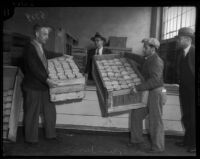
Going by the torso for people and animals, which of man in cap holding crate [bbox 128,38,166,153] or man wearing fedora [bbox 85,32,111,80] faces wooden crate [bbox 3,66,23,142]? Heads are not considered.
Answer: the man in cap holding crate

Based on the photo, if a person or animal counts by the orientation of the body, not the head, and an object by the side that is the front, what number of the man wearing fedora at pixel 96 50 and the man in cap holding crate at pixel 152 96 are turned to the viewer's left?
1

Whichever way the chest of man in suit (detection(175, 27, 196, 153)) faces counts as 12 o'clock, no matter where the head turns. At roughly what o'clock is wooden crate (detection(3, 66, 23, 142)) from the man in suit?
The wooden crate is roughly at 1 o'clock from the man in suit.

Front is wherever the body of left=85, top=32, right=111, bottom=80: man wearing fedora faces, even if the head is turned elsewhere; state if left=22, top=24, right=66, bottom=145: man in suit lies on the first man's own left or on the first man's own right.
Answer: on the first man's own right

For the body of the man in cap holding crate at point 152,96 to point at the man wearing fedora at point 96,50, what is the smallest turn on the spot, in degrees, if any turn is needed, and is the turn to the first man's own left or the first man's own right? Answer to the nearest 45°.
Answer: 0° — they already face them

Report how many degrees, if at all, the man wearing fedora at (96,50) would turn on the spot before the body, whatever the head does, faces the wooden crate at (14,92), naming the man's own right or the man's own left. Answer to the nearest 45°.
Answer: approximately 90° to the man's own right

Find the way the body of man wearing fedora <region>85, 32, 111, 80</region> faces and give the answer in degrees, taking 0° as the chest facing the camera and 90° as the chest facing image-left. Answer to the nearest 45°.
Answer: approximately 0°

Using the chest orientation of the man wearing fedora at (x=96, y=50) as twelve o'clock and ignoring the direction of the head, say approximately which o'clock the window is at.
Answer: The window is roughly at 9 o'clock from the man wearing fedora.

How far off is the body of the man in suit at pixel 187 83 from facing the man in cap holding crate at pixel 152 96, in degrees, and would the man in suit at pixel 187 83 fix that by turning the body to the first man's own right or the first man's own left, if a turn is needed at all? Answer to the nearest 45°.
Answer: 0° — they already face them

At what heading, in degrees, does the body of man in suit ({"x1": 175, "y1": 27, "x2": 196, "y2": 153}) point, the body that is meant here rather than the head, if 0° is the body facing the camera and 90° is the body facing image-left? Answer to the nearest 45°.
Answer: approximately 45°

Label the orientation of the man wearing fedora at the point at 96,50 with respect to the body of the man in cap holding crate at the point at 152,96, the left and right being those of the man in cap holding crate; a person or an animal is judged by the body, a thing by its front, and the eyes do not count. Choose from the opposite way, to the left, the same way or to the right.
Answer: to the left

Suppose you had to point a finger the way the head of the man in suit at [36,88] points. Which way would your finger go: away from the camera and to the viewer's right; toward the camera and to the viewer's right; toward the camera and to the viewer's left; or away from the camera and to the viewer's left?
toward the camera and to the viewer's right

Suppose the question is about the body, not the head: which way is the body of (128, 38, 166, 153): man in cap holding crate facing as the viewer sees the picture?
to the viewer's left

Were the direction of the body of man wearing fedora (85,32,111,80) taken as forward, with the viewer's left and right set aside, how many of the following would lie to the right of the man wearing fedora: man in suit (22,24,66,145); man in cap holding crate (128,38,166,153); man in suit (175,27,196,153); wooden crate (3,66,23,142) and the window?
2

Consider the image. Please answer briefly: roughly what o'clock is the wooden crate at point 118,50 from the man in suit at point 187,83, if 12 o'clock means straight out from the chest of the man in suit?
The wooden crate is roughly at 1 o'clock from the man in suit.
